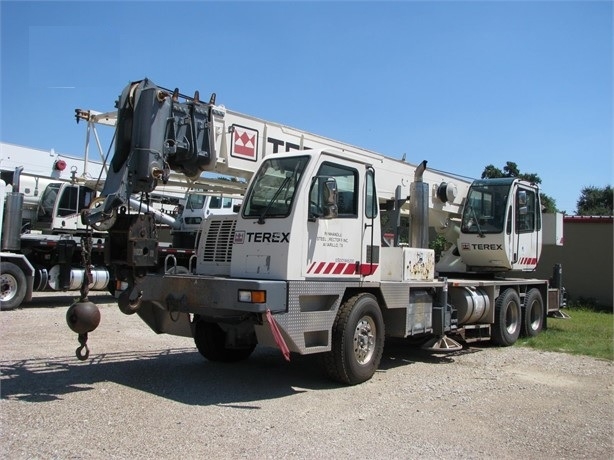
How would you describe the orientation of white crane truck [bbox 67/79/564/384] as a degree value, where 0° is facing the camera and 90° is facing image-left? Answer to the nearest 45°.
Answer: approximately 45°
